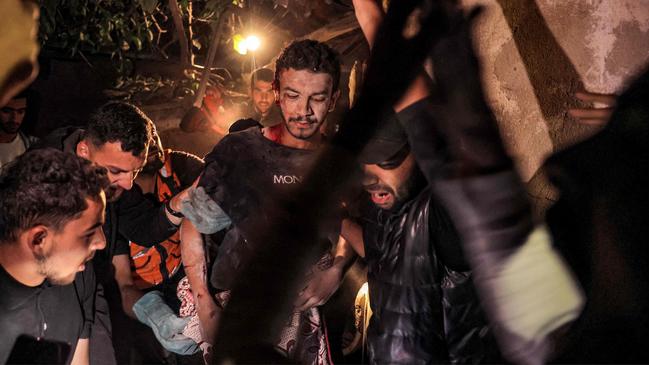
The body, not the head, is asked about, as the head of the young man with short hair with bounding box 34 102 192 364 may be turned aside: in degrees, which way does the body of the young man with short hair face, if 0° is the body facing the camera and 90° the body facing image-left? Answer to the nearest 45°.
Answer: approximately 315°

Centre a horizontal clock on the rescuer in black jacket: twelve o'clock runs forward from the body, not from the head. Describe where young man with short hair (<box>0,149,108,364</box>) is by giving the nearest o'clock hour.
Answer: The young man with short hair is roughly at 1 o'clock from the rescuer in black jacket.

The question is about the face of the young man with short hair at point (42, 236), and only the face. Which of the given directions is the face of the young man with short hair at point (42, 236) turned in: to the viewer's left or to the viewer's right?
to the viewer's right

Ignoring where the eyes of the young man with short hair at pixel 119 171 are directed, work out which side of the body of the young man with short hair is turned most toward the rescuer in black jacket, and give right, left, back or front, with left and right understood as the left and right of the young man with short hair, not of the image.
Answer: front

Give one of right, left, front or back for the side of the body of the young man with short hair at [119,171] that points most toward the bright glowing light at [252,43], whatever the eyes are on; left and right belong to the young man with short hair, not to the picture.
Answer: left

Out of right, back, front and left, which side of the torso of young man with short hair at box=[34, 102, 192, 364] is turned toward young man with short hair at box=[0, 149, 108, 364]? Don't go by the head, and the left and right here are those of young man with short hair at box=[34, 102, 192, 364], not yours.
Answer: right

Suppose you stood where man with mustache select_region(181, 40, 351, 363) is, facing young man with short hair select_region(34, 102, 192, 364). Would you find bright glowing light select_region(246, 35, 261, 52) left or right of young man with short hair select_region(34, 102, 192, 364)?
right

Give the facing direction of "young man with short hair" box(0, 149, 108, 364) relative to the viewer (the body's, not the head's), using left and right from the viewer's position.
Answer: facing the viewer and to the right of the viewer

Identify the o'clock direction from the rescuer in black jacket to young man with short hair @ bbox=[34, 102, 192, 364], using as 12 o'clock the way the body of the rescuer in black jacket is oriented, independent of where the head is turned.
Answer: The young man with short hair is roughly at 2 o'clock from the rescuer in black jacket.

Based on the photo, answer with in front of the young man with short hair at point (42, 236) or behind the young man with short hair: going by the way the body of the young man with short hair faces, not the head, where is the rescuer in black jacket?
in front

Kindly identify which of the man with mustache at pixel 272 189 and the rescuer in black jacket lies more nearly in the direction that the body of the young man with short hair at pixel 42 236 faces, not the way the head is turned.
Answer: the rescuer in black jacket
